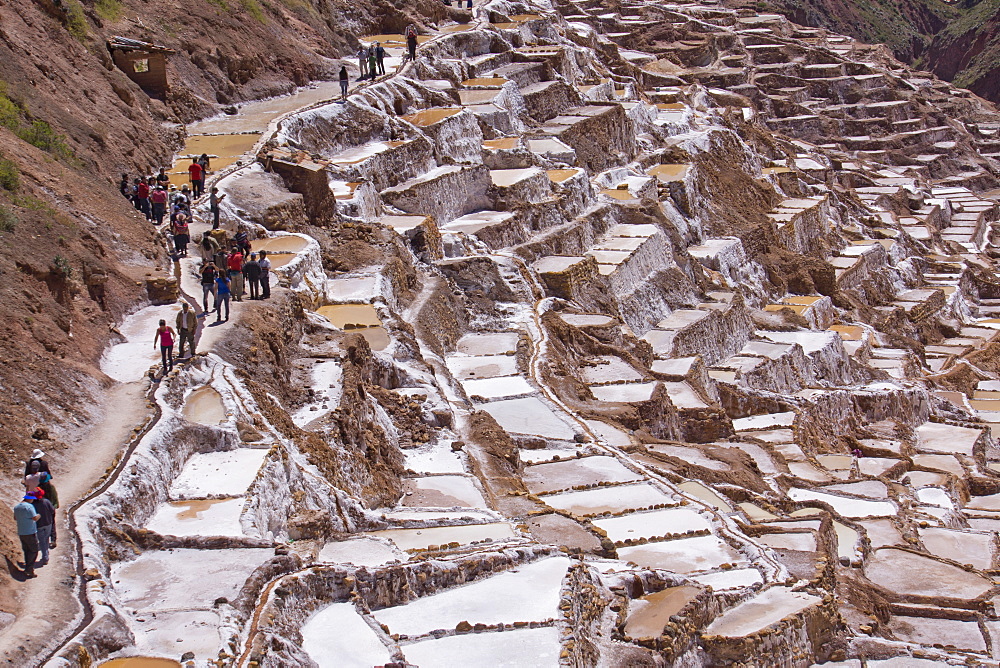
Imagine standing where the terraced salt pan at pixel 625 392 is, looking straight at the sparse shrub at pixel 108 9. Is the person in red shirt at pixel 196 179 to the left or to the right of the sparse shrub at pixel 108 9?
left

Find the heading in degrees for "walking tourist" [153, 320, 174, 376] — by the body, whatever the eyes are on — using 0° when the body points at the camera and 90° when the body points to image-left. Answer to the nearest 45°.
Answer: approximately 0°

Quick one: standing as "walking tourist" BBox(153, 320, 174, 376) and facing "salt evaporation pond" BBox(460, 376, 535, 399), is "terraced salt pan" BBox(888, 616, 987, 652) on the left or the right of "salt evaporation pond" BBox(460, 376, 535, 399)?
right

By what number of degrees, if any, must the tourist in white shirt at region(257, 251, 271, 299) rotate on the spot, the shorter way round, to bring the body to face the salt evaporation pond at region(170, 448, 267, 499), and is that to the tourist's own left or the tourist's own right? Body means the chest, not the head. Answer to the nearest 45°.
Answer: approximately 45° to the tourist's own left
